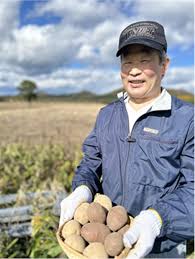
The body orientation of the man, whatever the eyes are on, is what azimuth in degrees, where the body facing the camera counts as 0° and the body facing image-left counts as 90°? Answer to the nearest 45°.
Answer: approximately 45°
